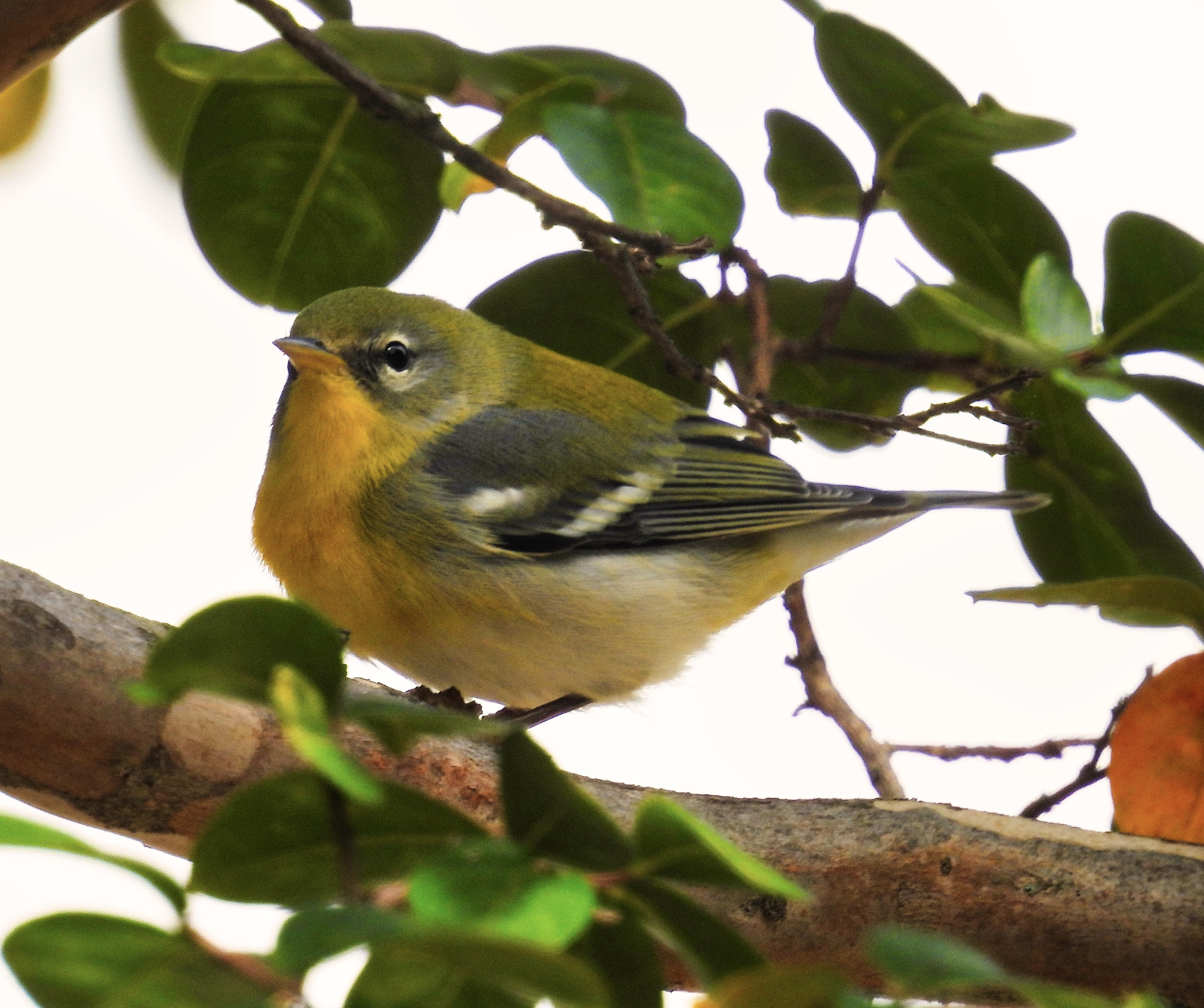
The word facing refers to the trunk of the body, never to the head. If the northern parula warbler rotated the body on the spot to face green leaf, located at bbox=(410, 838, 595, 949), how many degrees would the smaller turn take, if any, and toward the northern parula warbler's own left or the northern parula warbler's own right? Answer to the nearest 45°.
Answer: approximately 90° to the northern parula warbler's own left

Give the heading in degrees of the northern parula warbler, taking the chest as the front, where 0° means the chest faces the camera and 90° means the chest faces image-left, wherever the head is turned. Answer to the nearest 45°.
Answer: approximately 90°

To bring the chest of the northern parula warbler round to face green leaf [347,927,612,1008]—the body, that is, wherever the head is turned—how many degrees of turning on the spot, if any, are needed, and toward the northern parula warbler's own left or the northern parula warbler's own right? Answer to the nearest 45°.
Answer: approximately 90° to the northern parula warbler's own left

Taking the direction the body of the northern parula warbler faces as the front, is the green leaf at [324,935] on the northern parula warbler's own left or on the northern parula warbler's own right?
on the northern parula warbler's own left
